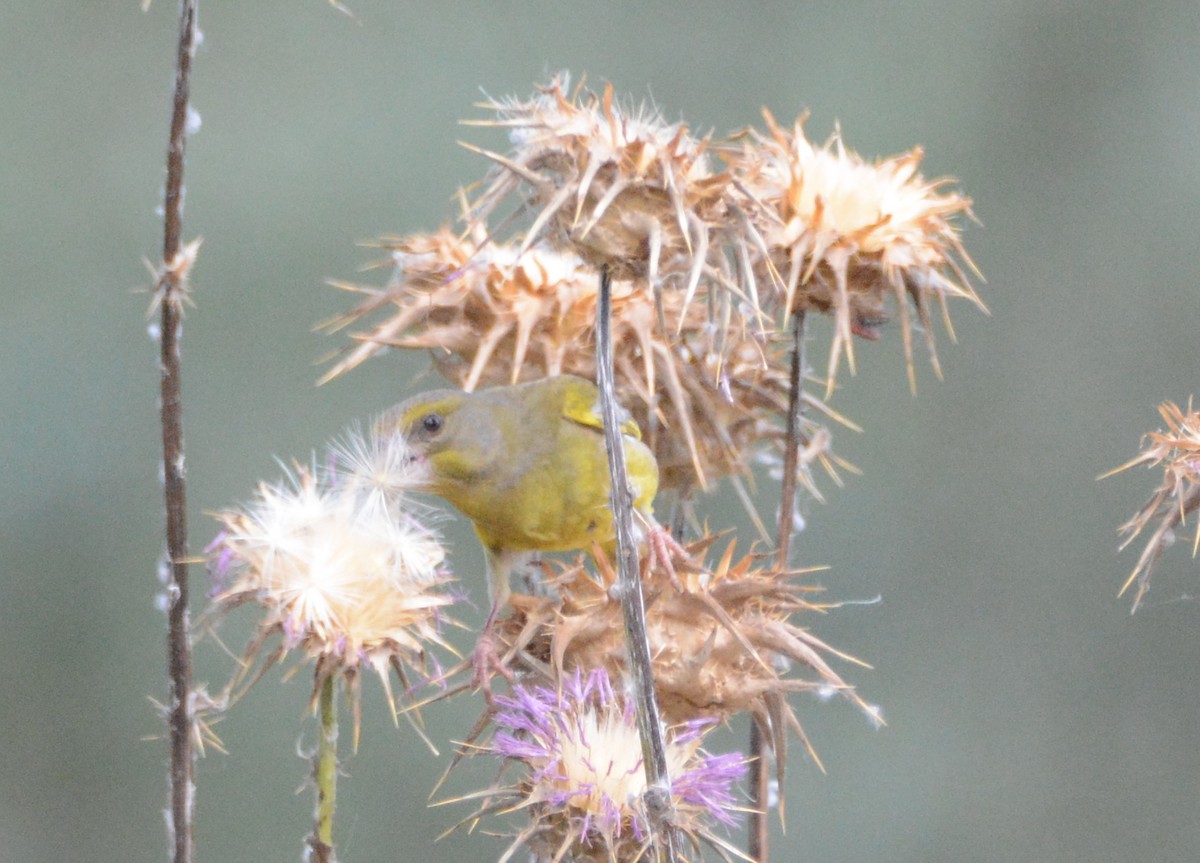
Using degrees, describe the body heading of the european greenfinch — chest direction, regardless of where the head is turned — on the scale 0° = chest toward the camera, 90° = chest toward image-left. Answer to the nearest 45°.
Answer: approximately 90°
